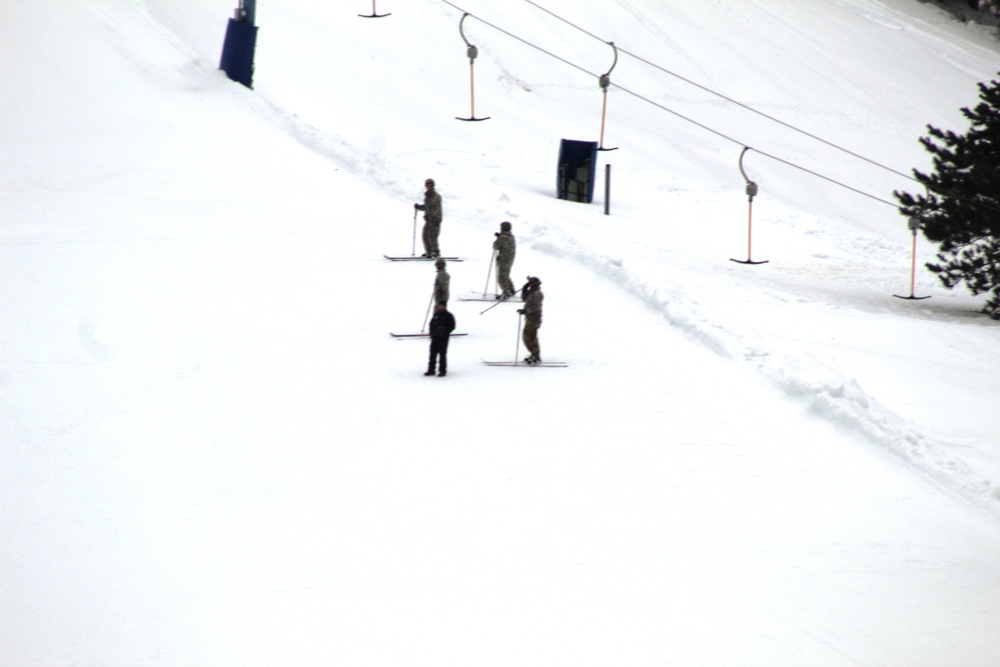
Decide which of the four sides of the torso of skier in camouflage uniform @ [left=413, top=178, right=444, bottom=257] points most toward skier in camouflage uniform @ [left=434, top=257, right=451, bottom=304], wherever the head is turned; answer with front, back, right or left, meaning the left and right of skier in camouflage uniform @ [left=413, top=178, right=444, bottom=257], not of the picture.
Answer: left

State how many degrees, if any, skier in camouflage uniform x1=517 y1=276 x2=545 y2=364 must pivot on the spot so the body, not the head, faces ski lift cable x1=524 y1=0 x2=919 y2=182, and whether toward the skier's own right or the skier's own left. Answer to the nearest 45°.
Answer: approximately 90° to the skier's own right

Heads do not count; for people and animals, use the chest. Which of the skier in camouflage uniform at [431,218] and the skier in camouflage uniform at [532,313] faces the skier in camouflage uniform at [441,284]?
the skier in camouflage uniform at [532,313]

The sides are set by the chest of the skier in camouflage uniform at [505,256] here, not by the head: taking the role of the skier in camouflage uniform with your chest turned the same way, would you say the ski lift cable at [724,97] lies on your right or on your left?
on your right

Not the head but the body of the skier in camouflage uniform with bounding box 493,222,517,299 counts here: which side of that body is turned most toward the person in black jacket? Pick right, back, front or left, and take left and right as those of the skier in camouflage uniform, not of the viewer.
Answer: left

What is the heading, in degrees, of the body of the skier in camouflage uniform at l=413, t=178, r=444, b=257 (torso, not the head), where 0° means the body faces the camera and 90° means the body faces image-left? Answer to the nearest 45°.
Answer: approximately 90°

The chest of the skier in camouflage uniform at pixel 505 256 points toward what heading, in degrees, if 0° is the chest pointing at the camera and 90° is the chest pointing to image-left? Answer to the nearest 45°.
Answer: approximately 90°

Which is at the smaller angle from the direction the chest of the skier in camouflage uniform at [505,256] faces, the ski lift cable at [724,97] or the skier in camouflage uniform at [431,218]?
the skier in camouflage uniform

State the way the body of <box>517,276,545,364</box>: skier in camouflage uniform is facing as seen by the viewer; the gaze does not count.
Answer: to the viewer's left

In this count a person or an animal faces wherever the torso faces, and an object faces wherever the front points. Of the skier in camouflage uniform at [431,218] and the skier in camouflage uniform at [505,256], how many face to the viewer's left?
2
